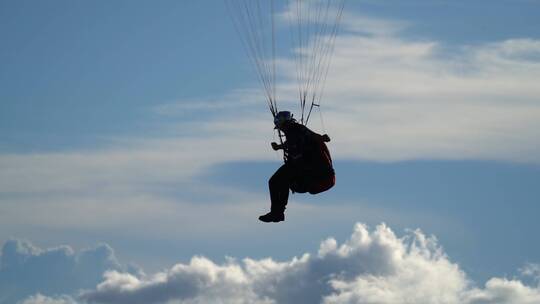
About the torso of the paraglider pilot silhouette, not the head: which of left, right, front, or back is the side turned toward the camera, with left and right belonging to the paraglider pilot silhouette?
left
